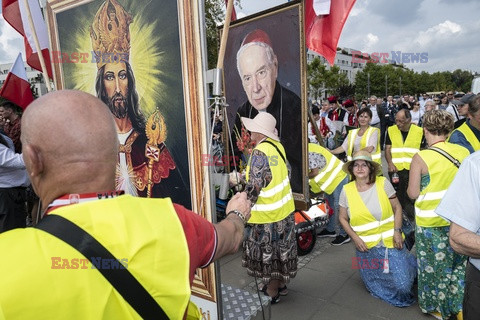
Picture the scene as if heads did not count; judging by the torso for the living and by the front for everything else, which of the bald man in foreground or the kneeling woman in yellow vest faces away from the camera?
the bald man in foreground

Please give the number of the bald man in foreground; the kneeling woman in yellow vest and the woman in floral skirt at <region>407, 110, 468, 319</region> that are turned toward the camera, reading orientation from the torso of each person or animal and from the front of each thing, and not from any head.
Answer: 1

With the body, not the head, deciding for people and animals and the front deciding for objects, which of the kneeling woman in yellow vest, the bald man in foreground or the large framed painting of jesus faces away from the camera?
the bald man in foreground

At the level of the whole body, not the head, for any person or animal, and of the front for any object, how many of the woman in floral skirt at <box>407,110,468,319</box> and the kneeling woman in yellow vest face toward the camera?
1

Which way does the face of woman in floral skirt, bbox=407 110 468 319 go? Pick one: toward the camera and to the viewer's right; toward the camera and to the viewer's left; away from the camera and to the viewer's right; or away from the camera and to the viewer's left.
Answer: away from the camera and to the viewer's left

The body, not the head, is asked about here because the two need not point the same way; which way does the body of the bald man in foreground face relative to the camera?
away from the camera

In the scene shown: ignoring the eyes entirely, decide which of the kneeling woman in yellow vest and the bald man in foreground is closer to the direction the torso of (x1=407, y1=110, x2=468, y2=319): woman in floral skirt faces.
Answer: the kneeling woman in yellow vest

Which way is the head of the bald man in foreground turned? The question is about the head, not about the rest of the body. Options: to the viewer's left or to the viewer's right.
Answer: to the viewer's left

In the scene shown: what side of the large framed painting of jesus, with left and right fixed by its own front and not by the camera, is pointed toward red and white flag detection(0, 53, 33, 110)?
right

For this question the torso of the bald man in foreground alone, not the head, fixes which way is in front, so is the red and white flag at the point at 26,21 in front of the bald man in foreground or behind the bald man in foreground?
in front

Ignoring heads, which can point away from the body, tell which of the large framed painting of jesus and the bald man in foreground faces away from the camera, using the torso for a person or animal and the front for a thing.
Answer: the bald man in foreground

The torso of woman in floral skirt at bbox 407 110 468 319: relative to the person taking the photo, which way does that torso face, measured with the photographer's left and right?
facing away from the viewer and to the left of the viewer

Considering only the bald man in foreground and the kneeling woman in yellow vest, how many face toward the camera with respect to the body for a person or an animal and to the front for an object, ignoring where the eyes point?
1

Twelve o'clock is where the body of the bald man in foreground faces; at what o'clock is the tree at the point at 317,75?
The tree is roughly at 1 o'clock from the bald man in foreground.

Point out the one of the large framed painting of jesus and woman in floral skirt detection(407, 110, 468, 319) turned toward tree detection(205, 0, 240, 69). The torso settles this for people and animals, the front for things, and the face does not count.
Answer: the woman in floral skirt

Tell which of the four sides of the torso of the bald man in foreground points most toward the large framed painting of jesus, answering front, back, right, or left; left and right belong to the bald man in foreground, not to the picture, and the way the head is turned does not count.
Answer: front
